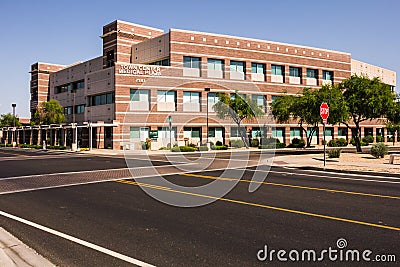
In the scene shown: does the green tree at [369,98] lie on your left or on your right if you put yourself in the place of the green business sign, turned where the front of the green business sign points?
on your left

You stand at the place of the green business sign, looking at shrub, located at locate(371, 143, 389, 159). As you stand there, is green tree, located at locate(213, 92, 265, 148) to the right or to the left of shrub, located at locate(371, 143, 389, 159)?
left

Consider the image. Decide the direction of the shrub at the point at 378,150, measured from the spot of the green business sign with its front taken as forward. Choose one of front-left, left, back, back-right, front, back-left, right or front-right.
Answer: front-left

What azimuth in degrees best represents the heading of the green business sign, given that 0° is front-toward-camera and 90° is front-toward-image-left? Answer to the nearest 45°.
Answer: approximately 0°
